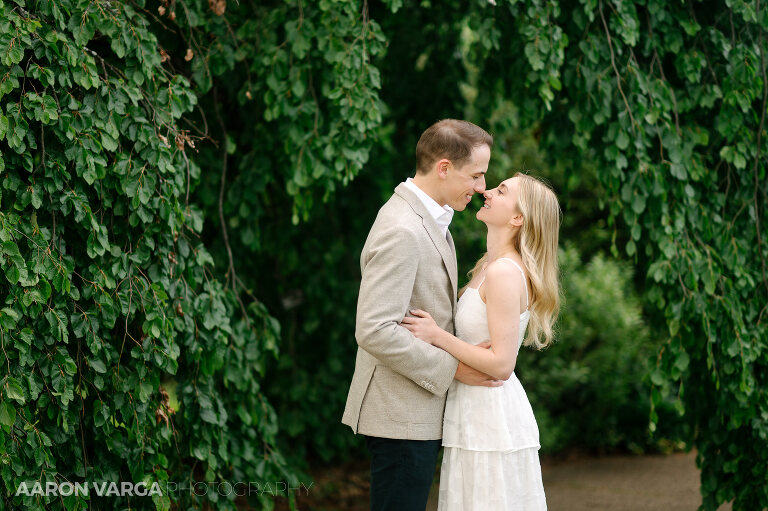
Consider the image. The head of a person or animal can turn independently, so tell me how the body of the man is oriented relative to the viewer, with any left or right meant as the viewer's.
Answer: facing to the right of the viewer

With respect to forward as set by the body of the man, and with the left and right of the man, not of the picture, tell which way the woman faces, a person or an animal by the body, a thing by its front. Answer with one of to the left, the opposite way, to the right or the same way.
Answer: the opposite way

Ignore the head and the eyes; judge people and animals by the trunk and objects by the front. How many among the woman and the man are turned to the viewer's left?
1

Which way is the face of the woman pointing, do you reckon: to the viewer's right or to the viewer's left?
to the viewer's left

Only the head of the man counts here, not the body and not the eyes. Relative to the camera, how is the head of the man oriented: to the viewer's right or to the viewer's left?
to the viewer's right

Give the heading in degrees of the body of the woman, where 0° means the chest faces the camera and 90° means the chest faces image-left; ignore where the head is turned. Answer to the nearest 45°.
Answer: approximately 90°
